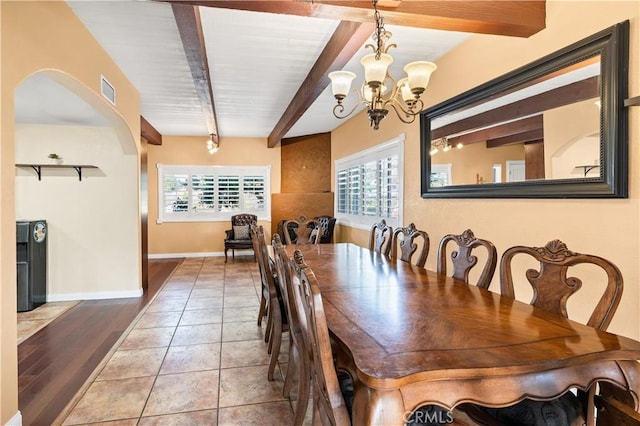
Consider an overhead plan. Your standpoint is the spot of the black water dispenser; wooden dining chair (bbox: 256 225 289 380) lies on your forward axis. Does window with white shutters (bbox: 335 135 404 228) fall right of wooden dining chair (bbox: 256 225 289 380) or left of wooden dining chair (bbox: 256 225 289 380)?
left

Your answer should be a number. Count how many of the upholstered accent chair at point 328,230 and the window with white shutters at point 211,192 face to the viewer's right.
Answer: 0

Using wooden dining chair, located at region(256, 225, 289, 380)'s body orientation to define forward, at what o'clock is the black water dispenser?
The black water dispenser is roughly at 7 o'clock from the wooden dining chair.

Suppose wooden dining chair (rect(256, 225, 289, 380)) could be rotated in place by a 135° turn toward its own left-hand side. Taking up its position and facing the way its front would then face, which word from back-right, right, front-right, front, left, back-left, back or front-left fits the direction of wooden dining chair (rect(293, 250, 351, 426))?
back-left

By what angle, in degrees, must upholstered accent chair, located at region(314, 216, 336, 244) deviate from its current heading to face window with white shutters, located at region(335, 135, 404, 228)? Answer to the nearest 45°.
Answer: approximately 90° to its left

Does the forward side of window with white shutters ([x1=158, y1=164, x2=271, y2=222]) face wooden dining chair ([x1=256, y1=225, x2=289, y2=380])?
yes

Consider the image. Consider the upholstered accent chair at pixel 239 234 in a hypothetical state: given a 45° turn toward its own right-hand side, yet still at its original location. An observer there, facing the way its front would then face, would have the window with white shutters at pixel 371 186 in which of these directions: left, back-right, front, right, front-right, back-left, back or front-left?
back-left

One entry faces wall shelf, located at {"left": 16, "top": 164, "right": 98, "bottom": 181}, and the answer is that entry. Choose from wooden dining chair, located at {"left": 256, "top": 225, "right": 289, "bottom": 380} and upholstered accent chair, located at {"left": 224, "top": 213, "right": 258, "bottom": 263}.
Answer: the upholstered accent chair

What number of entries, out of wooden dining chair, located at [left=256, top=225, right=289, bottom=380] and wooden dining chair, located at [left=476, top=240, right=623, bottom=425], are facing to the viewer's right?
1

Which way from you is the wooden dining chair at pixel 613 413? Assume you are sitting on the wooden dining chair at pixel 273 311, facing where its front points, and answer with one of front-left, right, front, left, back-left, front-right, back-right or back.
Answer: front-right

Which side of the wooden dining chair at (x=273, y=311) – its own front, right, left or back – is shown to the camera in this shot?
right

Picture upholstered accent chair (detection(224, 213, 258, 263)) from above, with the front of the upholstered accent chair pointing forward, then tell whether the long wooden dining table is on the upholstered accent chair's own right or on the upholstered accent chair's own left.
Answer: on the upholstered accent chair's own left

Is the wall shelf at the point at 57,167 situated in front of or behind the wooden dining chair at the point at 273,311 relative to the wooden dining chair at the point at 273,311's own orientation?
behind

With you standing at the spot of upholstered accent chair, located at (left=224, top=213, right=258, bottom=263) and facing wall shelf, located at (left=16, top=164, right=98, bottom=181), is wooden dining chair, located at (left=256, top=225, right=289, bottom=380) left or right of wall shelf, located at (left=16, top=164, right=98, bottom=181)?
left
